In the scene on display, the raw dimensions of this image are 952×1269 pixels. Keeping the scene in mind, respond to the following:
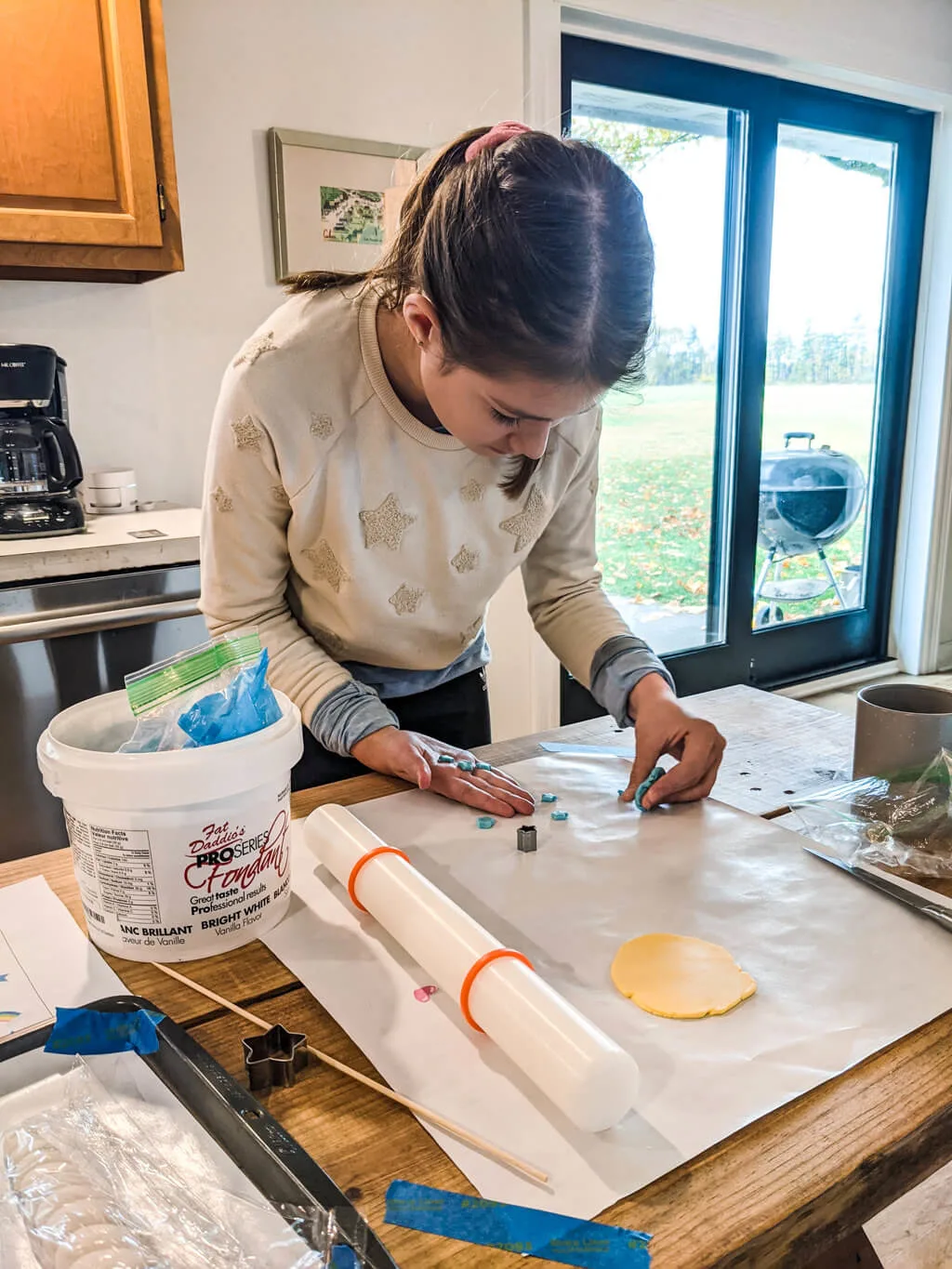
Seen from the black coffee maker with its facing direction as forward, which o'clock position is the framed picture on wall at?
The framed picture on wall is roughly at 8 o'clock from the black coffee maker.

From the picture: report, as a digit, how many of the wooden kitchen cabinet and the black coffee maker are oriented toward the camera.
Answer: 2

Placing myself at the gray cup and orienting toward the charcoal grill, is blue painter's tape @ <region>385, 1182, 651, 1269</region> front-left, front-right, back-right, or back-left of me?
back-left

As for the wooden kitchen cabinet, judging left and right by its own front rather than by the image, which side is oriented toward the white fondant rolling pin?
front

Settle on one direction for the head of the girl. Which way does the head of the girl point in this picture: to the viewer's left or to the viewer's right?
to the viewer's right

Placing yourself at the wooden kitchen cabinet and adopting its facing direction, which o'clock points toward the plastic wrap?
The plastic wrap is roughly at 12 o'clock from the wooden kitchen cabinet.

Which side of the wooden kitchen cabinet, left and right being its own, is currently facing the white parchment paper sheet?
front

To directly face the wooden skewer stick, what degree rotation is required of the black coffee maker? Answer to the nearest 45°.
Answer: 0° — it already faces it

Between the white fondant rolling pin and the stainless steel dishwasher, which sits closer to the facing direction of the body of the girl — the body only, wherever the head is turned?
the white fondant rolling pin

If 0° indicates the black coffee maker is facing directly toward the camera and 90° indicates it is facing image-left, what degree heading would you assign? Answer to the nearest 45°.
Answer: approximately 0°

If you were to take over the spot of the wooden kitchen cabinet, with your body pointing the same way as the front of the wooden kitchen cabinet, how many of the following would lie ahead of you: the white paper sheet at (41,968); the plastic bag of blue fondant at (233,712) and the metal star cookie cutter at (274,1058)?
3

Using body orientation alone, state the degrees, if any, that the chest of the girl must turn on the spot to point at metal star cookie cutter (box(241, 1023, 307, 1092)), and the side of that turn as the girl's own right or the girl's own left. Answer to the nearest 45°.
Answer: approximately 45° to the girl's own right
